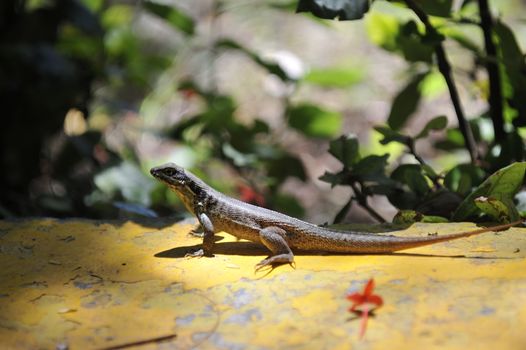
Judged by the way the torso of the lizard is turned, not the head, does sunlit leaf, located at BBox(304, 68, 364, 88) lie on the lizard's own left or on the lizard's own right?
on the lizard's own right

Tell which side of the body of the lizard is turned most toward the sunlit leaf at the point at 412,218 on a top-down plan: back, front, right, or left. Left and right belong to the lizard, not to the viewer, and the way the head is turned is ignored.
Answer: back

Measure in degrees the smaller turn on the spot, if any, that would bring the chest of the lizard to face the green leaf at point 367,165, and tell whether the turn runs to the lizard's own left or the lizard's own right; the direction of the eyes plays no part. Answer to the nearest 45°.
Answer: approximately 135° to the lizard's own right

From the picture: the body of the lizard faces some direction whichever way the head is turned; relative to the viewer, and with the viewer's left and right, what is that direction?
facing to the left of the viewer

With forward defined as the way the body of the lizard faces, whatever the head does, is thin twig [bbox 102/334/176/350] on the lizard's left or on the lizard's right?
on the lizard's left

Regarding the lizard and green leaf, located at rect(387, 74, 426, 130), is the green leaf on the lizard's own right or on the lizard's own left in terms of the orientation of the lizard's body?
on the lizard's own right

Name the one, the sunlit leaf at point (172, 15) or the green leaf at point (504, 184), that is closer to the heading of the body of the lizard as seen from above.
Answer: the sunlit leaf

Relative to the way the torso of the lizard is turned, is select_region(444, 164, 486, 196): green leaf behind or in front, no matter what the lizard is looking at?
behind

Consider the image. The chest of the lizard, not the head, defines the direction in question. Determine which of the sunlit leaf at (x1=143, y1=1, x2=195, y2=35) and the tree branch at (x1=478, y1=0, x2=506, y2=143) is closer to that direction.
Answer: the sunlit leaf

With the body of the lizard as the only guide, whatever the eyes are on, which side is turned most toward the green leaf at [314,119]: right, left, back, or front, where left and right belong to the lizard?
right

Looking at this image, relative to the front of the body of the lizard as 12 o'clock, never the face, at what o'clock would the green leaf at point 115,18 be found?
The green leaf is roughly at 2 o'clock from the lizard.

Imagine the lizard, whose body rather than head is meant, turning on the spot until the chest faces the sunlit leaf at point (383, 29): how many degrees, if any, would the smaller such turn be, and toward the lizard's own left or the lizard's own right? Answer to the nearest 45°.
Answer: approximately 90° to the lizard's own right
